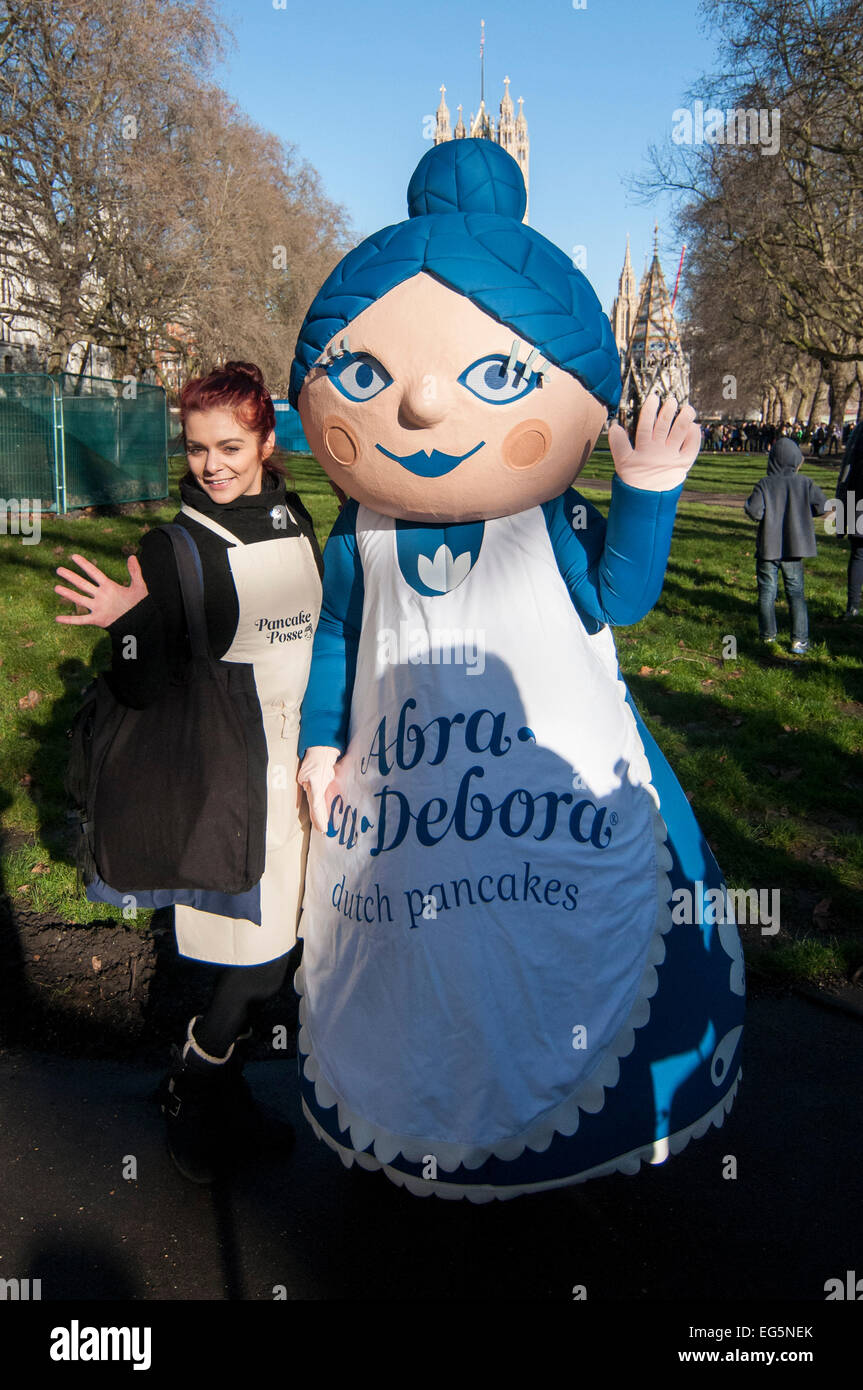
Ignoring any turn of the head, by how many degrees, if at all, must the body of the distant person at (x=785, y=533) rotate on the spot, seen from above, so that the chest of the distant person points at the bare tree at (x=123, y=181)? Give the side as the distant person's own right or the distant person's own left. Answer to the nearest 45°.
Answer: approximately 45° to the distant person's own left

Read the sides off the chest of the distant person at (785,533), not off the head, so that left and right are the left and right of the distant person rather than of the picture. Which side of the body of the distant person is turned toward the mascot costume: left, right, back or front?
back

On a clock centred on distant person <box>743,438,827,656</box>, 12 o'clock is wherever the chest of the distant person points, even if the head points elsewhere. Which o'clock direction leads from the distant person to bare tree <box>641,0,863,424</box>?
The bare tree is roughly at 12 o'clock from the distant person.

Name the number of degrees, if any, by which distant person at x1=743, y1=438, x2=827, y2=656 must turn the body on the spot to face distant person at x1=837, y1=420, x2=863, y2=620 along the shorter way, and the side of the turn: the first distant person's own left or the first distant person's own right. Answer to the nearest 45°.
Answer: approximately 45° to the first distant person's own right

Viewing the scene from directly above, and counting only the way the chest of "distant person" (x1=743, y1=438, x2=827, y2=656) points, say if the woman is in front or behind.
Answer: behind

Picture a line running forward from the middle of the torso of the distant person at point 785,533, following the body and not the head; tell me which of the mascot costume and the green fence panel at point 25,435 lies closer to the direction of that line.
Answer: the green fence panel

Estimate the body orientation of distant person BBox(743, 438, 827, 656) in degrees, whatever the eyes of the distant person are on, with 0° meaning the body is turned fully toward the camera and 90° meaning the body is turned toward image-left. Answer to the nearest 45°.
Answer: approximately 180°

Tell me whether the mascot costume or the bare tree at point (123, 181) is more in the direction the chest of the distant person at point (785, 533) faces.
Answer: the bare tree

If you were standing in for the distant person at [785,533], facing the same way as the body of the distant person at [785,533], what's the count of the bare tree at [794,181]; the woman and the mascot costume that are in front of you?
1
